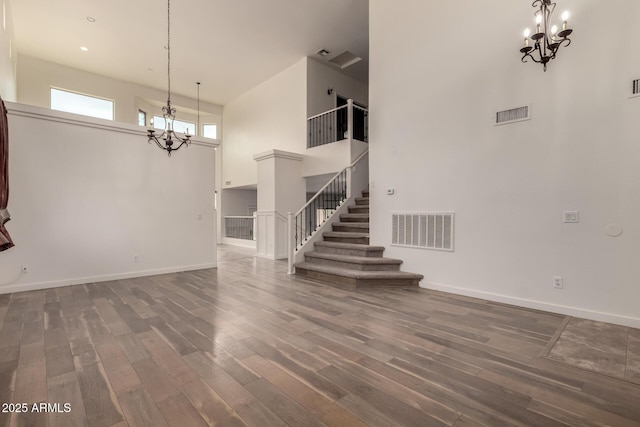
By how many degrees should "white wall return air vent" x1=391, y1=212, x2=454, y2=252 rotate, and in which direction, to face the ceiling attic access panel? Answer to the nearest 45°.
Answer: approximately 90° to its right

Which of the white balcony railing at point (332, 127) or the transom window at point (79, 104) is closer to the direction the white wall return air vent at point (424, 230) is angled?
the transom window

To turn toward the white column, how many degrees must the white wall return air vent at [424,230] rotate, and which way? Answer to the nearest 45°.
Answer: approximately 90° to its right

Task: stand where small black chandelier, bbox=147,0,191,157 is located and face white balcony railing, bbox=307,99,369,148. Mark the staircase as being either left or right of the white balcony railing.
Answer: right

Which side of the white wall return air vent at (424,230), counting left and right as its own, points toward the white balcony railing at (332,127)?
right

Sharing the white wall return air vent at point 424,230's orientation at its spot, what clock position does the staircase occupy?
The staircase is roughly at 2 o'clock from the white wall return air vent.

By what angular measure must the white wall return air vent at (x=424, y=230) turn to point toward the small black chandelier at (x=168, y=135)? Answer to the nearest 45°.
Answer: approximately 45° to its right

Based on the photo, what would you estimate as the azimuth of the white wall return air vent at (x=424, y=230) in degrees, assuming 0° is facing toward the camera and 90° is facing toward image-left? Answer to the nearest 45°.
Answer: approximately 45°

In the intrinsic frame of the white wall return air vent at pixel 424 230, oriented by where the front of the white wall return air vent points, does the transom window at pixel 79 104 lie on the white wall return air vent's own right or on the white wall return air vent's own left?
on the white wall return air vent's own right

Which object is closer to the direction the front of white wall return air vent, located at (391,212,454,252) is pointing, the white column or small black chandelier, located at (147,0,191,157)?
the small black chandelier
